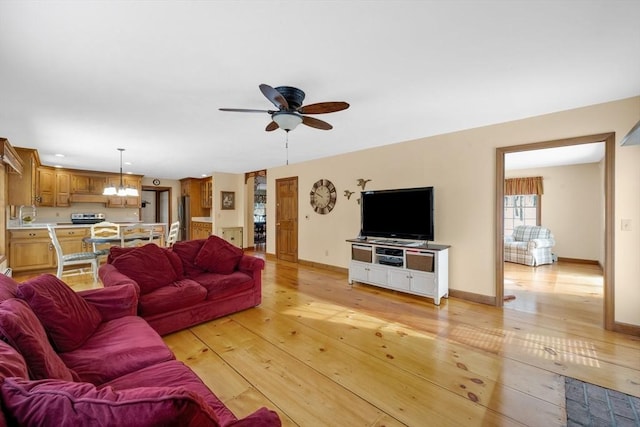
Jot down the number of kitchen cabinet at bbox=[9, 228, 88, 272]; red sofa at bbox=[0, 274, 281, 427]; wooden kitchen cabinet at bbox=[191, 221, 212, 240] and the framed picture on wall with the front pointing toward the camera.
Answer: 3

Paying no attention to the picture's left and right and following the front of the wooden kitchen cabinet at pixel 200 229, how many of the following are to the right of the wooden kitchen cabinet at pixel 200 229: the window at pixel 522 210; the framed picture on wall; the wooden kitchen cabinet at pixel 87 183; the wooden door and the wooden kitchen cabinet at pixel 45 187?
2

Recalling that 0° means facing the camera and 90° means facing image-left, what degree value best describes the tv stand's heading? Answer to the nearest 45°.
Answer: approximately 45°

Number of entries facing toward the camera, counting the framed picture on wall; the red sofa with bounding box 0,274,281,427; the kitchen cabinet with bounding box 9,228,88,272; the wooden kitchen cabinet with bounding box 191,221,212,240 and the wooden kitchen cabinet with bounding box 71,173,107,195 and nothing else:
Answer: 4

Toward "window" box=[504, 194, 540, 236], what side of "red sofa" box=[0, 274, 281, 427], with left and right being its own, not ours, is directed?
front

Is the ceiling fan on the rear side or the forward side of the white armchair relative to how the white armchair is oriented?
on the forward side

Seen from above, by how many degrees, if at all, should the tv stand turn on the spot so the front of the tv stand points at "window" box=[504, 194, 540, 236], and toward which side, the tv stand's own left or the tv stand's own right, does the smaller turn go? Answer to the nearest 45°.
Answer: approximately 180°

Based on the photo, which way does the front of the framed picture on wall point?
toward the camera

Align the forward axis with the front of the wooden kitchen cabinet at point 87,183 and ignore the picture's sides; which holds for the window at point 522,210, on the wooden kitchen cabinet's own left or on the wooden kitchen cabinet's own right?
on the wooden kitchen cabinet's own left

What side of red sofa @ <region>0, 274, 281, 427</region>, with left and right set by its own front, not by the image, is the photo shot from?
right

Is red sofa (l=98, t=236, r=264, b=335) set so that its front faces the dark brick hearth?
yes

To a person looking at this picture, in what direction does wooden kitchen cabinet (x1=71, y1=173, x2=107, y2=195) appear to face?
facing the viewer

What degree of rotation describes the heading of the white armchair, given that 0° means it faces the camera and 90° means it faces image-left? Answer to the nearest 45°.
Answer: approximately 45°

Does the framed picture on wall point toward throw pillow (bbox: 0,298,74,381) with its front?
yes

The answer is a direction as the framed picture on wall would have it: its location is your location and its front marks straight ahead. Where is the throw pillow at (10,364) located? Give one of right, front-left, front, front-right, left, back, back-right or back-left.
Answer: front

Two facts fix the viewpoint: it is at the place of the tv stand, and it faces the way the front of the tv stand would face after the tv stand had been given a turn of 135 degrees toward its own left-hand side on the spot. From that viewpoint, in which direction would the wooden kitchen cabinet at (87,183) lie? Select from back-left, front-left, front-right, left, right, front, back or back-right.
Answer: back
